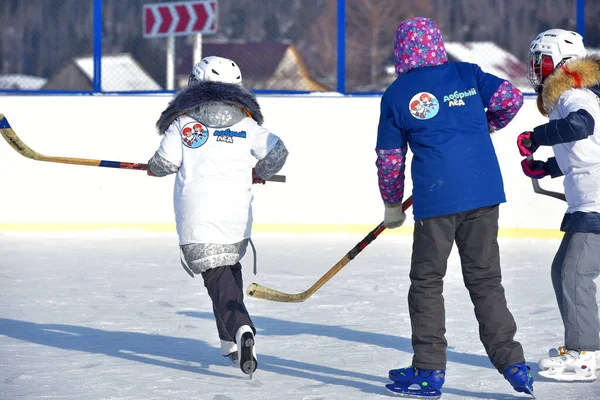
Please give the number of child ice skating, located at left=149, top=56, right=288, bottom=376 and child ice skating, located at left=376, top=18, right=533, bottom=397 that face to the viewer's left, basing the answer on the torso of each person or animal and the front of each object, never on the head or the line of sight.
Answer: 0

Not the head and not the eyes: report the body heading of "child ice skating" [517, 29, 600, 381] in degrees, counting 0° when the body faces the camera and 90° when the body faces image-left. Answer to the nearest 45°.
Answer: approximately 90°

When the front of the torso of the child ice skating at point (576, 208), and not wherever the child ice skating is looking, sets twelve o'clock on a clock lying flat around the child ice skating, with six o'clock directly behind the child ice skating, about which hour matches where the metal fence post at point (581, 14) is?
The metal fence post is roughly at 3 o'clock from the child ice skating.

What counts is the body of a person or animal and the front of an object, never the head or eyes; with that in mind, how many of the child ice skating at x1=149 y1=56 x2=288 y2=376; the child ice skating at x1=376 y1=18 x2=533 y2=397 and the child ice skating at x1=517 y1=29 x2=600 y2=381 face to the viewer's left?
1

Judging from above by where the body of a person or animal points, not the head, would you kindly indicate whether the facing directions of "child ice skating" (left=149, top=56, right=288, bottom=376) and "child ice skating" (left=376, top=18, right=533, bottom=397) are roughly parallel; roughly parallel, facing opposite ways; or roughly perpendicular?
roughly parallel

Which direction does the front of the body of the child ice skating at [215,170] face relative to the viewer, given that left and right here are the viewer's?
facing away from the viewer

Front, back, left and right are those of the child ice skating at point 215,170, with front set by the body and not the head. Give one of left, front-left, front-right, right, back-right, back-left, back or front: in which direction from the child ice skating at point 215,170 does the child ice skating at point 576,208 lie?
right

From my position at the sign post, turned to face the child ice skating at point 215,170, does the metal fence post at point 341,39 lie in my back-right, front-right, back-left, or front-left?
front-left

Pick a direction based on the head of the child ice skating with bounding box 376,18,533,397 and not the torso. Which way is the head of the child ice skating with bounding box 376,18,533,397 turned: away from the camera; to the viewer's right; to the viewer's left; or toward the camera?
away from the camera

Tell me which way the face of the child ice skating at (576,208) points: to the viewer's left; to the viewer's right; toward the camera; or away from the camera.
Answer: to the viewer's left

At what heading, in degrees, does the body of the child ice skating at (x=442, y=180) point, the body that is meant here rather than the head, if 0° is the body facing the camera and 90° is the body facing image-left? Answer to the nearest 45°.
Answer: approximately 180°

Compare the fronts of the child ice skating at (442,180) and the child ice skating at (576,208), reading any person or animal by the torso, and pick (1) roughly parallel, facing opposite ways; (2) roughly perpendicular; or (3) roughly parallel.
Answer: roughly perpendicular

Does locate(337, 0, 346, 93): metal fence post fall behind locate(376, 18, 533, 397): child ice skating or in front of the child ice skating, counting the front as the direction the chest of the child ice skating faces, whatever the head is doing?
in front
